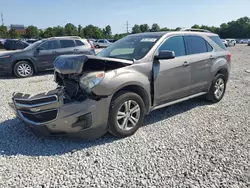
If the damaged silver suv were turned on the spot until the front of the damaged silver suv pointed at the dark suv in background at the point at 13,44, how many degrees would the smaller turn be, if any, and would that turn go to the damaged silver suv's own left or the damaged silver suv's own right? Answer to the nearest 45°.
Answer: approximately 90° to the damaged silver suv's own right

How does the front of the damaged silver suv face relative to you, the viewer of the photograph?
facing the viewer and to the left of the viewer

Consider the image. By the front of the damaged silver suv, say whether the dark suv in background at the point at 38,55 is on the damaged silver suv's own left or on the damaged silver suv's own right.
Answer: on the damaged silver suv's own right
